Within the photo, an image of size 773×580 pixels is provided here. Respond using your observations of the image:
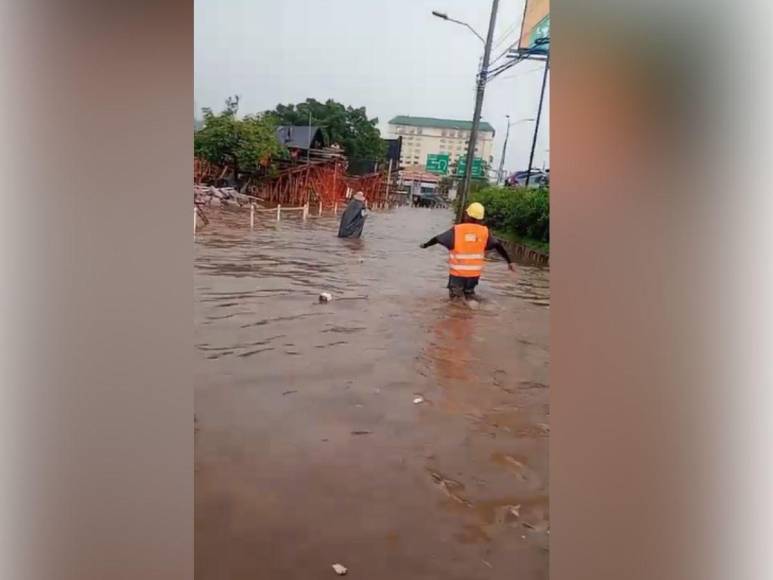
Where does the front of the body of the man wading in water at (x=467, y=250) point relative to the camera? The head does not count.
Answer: away from the camera

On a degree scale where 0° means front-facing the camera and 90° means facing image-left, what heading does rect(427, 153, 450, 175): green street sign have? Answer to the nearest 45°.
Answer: approximately 0°

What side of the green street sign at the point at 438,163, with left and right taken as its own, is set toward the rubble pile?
front
